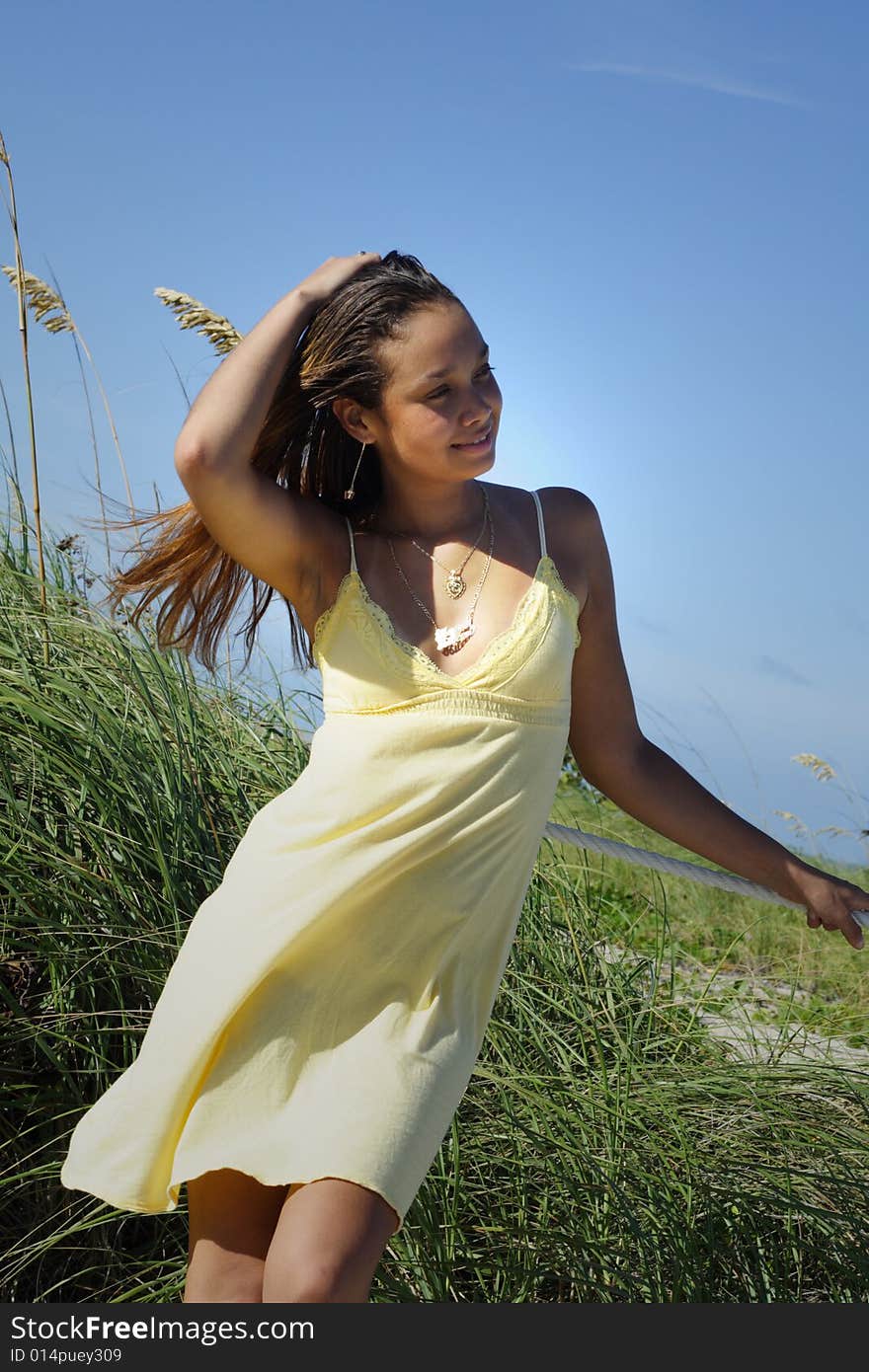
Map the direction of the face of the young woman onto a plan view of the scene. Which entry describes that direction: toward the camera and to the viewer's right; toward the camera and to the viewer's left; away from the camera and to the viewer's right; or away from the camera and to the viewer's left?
toward the camera and to the viewer's right

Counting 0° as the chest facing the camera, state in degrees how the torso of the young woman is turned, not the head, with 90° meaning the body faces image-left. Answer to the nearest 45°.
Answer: approximately 0°
